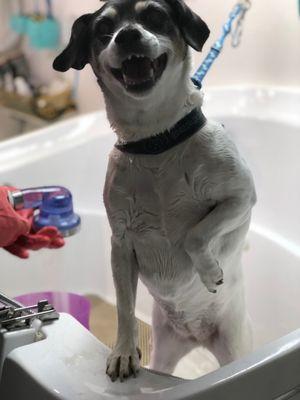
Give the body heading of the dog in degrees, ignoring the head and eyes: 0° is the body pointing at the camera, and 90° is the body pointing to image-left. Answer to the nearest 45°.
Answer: approximately 0°
